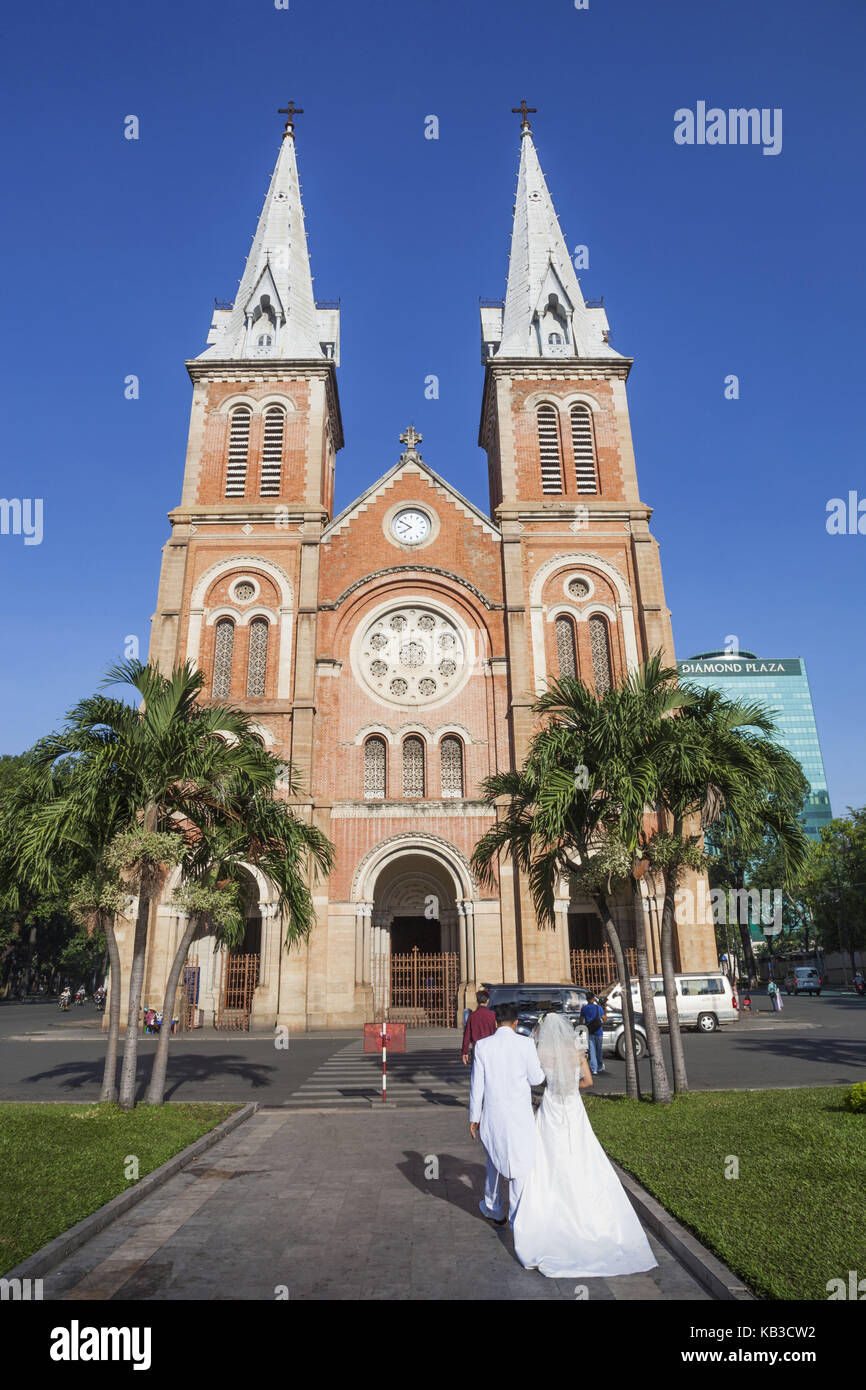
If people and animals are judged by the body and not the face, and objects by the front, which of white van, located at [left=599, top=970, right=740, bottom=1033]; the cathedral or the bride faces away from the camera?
the bride

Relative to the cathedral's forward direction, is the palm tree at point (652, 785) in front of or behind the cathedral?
in front

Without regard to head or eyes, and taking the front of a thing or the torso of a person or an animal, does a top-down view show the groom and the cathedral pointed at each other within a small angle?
yes

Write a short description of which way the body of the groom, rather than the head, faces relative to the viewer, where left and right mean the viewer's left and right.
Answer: facing away from the viewer

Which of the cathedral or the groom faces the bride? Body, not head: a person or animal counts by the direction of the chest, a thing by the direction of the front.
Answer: the cathedral

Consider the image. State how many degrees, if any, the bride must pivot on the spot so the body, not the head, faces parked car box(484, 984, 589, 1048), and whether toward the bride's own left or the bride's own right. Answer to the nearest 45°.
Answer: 0° — they already face it

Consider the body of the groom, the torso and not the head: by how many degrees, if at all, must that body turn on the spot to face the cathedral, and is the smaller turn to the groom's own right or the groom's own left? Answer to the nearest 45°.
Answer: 0° — they already face it

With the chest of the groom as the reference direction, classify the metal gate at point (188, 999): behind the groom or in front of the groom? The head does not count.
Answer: in front

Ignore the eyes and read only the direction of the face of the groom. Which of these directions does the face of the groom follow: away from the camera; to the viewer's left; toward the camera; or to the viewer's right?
away from the camera

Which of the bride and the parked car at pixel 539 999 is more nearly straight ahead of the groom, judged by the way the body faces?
the parked car

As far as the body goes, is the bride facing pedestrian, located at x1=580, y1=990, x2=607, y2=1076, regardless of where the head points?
yes

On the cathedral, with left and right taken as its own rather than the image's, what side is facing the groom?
front

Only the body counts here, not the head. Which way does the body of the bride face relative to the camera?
away from the camera

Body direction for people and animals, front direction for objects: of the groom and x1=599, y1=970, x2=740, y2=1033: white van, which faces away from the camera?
the groom
